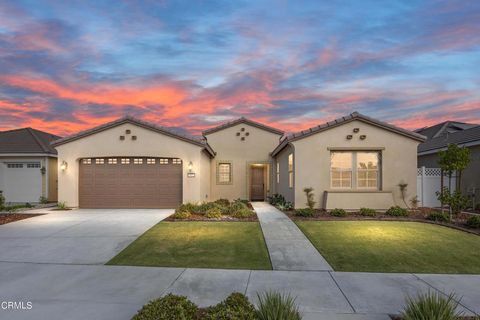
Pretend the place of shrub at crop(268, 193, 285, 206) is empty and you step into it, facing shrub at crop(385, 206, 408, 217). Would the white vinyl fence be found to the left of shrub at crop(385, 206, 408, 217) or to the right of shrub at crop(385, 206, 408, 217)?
left

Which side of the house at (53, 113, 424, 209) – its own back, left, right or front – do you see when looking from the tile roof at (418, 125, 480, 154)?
left

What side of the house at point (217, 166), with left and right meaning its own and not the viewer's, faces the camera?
front

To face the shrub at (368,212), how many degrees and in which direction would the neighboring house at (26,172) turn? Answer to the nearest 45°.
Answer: approximately 45° to its left

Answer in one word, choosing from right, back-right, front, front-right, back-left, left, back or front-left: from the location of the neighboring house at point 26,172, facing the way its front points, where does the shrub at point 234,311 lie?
front

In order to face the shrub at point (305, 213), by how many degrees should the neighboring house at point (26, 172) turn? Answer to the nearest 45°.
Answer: approximately 45° to its left

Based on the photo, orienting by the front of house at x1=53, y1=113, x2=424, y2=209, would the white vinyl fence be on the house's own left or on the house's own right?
on the house's own left

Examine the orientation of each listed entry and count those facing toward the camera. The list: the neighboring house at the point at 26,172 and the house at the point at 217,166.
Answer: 2

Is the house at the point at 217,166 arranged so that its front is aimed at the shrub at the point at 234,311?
yes

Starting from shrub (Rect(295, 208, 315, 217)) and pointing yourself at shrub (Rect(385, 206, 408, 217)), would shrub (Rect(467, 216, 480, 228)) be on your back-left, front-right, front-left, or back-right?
front-right

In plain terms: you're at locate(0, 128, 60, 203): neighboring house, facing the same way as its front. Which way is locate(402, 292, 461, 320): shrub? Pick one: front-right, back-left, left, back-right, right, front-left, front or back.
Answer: front

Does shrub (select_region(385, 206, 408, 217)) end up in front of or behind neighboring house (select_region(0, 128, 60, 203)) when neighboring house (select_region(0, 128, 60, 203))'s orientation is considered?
in front

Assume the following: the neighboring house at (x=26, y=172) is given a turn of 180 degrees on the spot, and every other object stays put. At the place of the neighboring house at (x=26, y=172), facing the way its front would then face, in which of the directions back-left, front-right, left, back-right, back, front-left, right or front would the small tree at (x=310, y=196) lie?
back-right

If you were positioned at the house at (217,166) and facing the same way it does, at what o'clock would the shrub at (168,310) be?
The shrub is roughly at 12 o'clock from the house.
